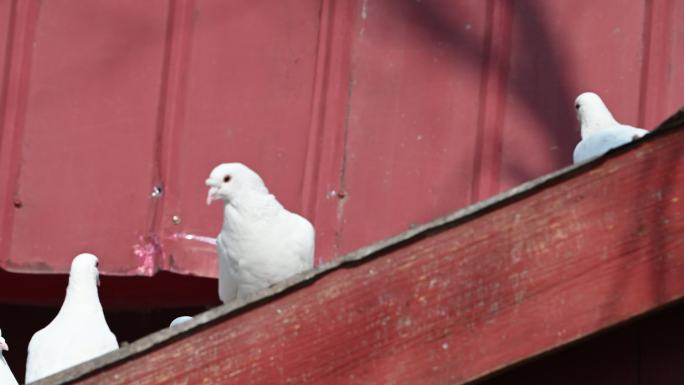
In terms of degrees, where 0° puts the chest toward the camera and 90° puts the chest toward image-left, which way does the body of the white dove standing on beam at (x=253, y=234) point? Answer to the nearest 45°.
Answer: approximately 45°

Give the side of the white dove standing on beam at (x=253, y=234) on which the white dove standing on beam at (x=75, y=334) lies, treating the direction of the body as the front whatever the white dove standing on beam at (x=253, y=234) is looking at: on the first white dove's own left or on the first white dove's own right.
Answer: on the first white dove's own right

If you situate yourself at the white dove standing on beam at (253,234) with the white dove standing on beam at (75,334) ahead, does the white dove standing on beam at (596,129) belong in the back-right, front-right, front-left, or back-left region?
back-right
